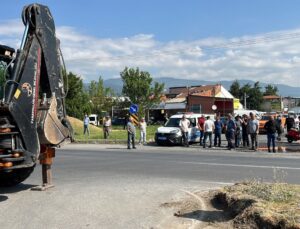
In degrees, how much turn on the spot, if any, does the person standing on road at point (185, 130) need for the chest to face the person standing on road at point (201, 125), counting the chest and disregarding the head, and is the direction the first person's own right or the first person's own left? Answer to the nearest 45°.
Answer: approximately 135° to the first person's own left

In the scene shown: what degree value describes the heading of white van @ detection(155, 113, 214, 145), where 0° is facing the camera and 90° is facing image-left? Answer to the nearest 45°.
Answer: approximately 45°

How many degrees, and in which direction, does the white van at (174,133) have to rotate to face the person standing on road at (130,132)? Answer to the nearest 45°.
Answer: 0° — it already faces them

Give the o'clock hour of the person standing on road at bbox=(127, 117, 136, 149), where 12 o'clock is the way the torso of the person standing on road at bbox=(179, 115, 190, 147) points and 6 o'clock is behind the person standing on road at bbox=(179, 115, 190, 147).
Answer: the person standing on road at bbox=(127, 117, 136, 149) is roughly at 2 o'clock from the person standing on road at bbox=(179, 115, 190, 147).

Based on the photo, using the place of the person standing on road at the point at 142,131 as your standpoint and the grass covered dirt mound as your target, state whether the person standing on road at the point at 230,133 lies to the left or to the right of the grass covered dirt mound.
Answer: left

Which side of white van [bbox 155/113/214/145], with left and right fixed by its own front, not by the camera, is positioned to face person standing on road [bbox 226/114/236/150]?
left

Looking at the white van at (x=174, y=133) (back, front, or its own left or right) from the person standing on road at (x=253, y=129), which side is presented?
left

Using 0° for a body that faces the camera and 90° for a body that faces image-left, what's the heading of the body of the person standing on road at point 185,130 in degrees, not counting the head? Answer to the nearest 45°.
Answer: approximately 0°
